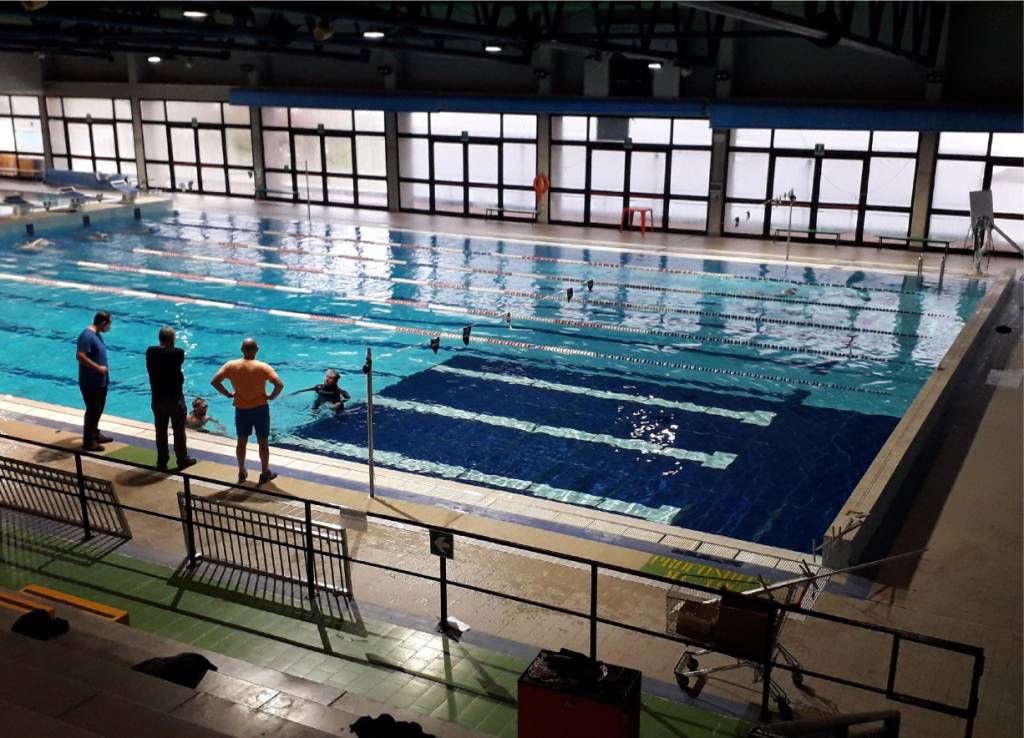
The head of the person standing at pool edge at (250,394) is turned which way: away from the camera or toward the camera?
away from the camera

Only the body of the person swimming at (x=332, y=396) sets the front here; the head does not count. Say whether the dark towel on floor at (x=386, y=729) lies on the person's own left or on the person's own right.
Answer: on the person's own left

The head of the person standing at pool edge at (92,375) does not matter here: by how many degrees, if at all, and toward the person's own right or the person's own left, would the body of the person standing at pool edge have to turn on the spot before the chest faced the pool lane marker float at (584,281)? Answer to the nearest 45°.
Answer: approximately 45° to the person's own left

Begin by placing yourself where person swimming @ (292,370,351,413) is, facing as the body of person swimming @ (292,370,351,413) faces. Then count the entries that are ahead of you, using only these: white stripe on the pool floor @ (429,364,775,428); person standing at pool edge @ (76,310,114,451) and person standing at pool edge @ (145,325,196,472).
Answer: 2

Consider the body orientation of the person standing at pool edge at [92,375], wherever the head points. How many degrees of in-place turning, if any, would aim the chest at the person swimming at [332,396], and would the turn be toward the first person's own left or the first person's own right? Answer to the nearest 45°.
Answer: approximately 45° to the first person's own left

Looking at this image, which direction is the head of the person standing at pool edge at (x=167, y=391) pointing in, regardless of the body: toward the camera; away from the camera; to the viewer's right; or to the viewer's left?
away from the camera

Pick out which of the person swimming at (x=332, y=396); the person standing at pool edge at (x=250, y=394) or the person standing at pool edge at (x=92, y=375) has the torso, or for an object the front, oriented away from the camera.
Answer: the person standing at pool edge at (x=250, y=394)

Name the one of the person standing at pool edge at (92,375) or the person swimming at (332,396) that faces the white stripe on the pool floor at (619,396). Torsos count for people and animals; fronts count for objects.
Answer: the person standing at pool edge

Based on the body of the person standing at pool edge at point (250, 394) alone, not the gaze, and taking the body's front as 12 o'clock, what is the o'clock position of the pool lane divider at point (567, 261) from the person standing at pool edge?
The pool lane divider is roughly at 1 o'clock from the person standing at pool edge.

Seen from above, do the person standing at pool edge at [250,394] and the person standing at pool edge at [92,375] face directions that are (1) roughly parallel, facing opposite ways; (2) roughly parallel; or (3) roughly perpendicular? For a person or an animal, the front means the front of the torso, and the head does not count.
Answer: roughly perpendicular

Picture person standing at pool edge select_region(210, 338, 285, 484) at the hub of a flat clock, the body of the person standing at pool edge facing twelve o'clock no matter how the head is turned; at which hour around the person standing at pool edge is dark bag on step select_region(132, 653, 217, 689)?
The dark bag on step is roughly at 6 o'clock from the person standing at pool edge.

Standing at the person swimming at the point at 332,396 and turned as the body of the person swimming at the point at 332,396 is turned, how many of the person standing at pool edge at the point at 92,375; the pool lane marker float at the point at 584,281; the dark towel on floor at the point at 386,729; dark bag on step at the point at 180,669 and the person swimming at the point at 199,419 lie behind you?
1

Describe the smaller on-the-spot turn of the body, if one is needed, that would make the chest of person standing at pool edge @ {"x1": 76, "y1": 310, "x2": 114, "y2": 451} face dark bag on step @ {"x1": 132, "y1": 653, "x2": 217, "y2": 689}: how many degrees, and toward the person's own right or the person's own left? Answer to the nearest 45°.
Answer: approximately 90° to the person's own right

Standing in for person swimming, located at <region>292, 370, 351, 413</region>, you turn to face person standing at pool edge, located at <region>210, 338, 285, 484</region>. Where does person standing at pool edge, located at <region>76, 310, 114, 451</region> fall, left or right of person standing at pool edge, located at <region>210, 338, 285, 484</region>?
right

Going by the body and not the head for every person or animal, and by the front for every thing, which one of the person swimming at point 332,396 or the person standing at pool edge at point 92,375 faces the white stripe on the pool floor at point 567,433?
the person standing at pool edge

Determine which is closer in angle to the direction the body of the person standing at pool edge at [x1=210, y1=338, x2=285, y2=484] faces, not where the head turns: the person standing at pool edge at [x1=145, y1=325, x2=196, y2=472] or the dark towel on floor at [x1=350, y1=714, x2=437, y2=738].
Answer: the person standing at pool edge

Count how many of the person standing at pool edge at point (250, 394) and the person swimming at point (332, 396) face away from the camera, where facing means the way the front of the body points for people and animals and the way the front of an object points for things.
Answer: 1

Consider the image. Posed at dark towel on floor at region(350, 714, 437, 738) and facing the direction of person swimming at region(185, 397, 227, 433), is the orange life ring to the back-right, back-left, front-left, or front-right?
front-right

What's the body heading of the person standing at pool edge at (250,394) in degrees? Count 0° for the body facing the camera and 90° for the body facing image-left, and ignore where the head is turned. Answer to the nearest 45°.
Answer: approximately 180°

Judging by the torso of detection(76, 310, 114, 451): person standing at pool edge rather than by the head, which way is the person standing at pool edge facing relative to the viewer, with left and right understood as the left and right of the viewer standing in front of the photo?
facing to the right of the viewer
